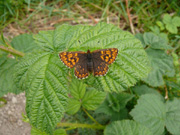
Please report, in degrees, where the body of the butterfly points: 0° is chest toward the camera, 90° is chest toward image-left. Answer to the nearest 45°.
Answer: approximately 180°
